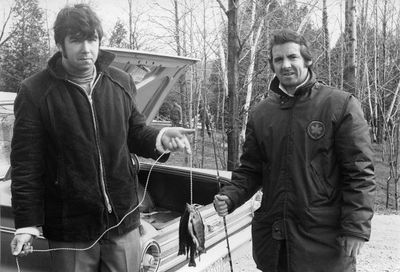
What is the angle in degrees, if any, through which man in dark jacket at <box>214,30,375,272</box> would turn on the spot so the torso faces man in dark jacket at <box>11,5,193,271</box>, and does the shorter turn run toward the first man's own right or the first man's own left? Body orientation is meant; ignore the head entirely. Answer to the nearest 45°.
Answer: approximately 45° to the first man's own right

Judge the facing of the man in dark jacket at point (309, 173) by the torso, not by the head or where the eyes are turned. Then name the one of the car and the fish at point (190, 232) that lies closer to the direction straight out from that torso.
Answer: the fish

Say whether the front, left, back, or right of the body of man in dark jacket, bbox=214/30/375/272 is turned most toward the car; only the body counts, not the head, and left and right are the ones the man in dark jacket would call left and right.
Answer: right

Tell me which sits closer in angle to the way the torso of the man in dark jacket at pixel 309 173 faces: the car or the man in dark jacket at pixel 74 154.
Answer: the man in dark jacket

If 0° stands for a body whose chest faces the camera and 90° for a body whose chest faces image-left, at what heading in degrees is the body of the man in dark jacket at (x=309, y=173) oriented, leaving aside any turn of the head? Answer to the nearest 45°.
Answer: approximately 45°

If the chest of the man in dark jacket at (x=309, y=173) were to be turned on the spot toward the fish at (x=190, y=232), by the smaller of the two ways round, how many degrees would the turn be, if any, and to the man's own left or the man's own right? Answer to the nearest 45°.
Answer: approximately 45° to the man's own right
